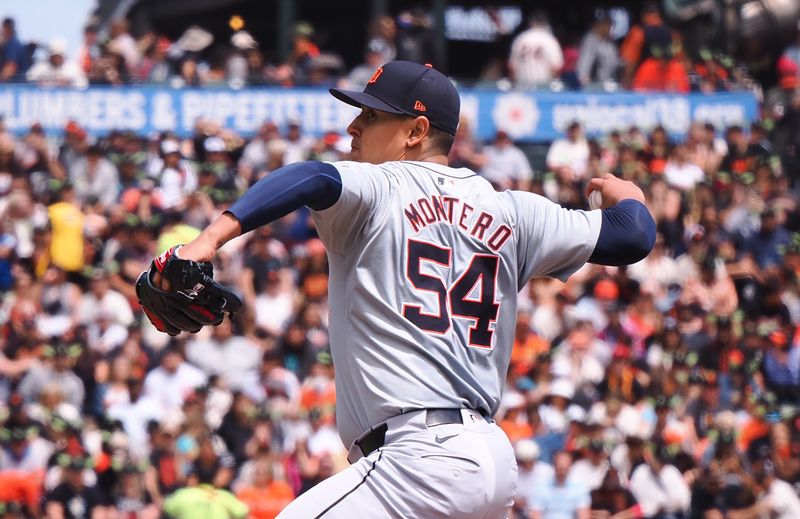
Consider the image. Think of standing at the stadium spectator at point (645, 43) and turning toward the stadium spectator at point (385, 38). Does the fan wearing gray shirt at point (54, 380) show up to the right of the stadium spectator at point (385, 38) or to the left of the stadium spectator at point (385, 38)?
left

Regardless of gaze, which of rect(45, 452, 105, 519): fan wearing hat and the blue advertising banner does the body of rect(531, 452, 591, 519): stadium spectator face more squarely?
the fan wearing hat

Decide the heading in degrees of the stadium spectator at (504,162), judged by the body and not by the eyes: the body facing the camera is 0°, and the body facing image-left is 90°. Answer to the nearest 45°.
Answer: approximately 0°

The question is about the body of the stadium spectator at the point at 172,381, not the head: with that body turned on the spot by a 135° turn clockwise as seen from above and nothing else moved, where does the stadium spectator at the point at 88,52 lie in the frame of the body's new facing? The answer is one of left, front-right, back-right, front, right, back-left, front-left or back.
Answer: front-right

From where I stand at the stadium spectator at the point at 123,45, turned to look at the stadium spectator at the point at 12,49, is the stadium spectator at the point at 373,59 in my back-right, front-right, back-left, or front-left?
back-left

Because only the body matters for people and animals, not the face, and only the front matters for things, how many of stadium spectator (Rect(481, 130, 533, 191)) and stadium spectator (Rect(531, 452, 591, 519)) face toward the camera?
2

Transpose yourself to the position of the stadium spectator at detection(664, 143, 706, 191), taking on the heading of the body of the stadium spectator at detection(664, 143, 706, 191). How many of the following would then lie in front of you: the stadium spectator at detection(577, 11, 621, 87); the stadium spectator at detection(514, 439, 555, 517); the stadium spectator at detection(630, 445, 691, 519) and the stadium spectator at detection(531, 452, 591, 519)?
3
